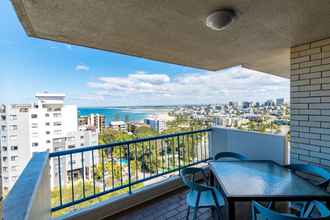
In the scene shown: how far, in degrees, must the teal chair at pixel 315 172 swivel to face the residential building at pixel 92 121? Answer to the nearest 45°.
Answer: approximately 45° to its right

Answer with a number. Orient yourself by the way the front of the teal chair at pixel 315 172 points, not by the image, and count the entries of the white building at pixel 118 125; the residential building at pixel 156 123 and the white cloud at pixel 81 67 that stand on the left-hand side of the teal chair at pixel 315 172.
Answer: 0

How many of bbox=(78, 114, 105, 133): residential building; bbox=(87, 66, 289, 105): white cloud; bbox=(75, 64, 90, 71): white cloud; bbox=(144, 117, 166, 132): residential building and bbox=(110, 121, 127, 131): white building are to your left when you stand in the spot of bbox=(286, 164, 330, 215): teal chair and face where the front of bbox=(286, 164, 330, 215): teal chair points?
0

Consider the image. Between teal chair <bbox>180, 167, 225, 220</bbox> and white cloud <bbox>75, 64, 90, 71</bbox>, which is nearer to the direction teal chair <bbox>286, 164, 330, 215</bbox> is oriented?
the teal chair

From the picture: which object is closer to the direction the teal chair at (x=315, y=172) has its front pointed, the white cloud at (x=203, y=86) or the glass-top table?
the glass-top table

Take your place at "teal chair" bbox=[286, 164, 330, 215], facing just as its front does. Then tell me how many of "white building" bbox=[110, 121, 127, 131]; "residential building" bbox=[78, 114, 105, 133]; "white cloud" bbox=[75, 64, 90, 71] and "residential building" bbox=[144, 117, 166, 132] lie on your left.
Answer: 0

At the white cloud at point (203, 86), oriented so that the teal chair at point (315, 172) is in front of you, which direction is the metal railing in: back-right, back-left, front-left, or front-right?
front-right

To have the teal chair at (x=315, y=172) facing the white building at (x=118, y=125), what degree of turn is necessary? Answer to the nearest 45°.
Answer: approximately 45° to its right

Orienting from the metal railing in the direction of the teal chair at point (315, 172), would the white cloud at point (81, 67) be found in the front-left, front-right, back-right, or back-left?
back-left

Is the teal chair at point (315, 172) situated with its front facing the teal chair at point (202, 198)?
yes

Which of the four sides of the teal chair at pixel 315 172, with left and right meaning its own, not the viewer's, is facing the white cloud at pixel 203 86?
right

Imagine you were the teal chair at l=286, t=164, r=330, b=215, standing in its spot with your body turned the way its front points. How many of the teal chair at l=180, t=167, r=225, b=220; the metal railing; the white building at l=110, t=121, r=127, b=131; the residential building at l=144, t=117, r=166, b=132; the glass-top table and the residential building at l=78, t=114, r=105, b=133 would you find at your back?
0

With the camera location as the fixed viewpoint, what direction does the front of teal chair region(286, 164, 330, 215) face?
facing the viewer and to the left of the viewer
